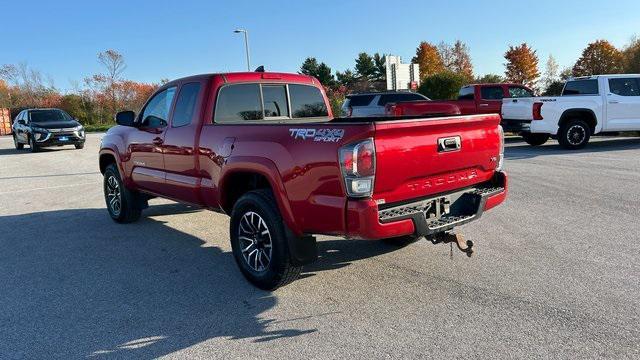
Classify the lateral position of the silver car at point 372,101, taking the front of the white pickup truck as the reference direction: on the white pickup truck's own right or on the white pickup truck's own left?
on the white pickup truck's own left

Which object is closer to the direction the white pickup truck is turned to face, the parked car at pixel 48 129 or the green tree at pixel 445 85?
the green tree

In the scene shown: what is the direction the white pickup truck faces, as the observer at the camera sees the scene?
facing away from the viewer and to the right of the viewer

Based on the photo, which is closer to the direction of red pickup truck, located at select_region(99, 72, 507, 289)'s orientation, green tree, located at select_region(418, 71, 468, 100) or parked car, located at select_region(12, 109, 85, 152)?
the parked car

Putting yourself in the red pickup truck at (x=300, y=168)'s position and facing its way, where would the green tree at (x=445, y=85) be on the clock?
The green tree is roughly at 2 o'clock from the red pickup truck.

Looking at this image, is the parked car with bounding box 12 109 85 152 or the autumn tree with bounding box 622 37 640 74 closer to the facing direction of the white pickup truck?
the autumn tree

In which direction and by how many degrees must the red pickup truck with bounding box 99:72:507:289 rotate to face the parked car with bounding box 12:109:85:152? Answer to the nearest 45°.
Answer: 0° — it already faces it

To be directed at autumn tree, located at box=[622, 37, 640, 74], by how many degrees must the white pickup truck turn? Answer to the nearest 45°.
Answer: approximately 45° to its left

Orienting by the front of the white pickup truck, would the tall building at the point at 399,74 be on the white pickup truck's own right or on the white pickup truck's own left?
on the white pickup truck's own left

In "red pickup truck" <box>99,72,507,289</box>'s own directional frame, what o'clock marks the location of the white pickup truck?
The white pickup truck is roughly at 3 o'clock from the red pickup truck.

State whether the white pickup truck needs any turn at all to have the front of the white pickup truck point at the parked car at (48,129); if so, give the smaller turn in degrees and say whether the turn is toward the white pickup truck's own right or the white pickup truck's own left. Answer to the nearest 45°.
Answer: approximately 135° to the white pickup truck's own left

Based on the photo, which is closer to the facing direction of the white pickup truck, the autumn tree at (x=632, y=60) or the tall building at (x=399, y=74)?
the autumn tree

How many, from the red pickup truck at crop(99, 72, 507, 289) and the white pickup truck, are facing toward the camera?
0

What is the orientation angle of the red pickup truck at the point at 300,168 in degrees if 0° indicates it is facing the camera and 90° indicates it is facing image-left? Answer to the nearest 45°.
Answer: approximately 135°

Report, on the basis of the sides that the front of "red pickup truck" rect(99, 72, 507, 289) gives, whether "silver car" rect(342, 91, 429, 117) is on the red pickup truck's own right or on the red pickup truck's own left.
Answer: on the red pickup truck's own right

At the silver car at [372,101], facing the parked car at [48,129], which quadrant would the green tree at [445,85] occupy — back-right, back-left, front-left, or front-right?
back-right
